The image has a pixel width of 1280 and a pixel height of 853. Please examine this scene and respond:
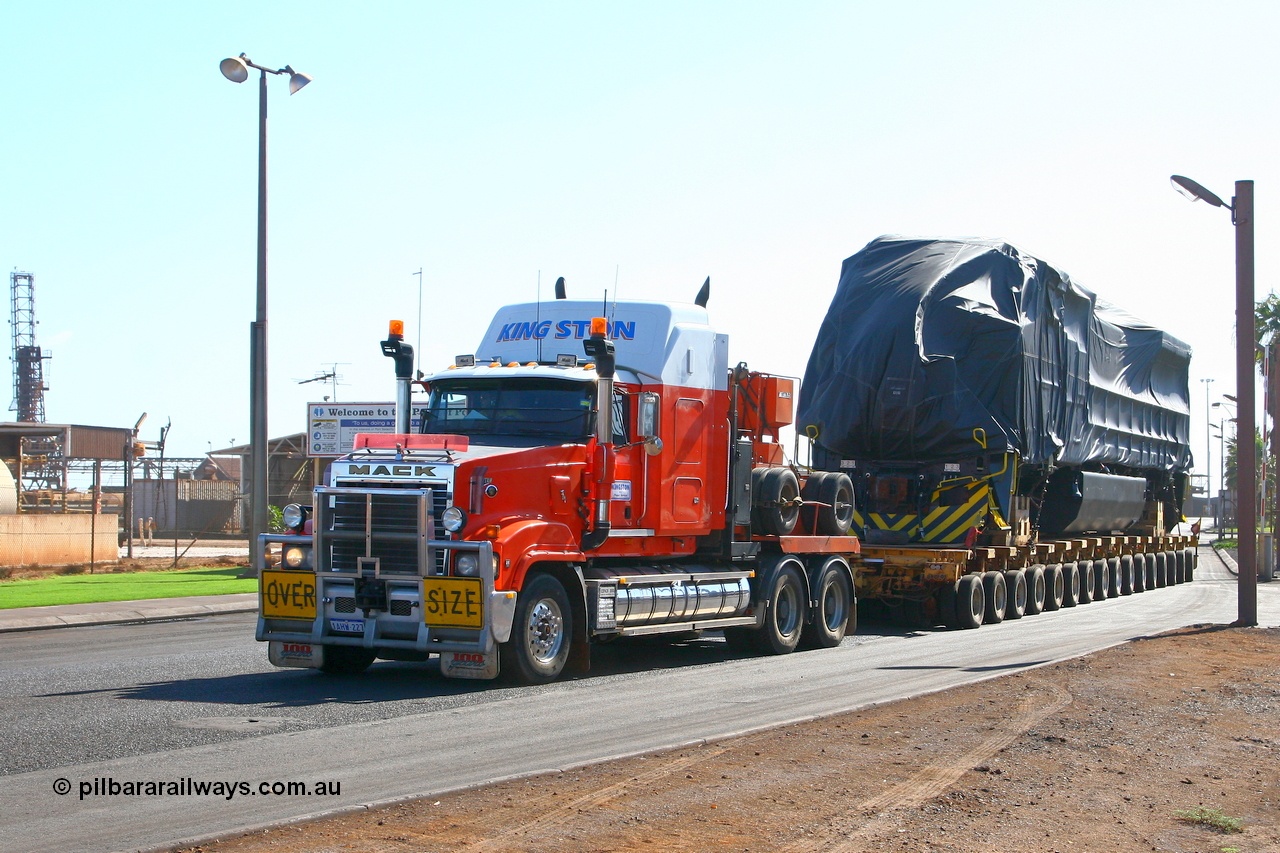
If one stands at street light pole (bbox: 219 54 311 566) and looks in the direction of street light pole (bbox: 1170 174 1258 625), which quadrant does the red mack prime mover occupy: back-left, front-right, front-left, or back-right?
front-right

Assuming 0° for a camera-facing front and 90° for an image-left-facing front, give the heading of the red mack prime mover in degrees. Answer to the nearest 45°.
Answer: approximately 45°

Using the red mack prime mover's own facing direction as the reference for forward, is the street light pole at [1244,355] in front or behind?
behind

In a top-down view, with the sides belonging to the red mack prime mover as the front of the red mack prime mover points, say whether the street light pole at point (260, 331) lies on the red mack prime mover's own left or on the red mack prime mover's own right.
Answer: on the red mack prime mover's own right

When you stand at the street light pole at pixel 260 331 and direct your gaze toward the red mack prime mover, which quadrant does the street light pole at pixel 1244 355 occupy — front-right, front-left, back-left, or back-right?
front-left

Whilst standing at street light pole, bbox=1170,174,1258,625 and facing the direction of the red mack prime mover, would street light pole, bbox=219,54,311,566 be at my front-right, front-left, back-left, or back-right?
front-right
